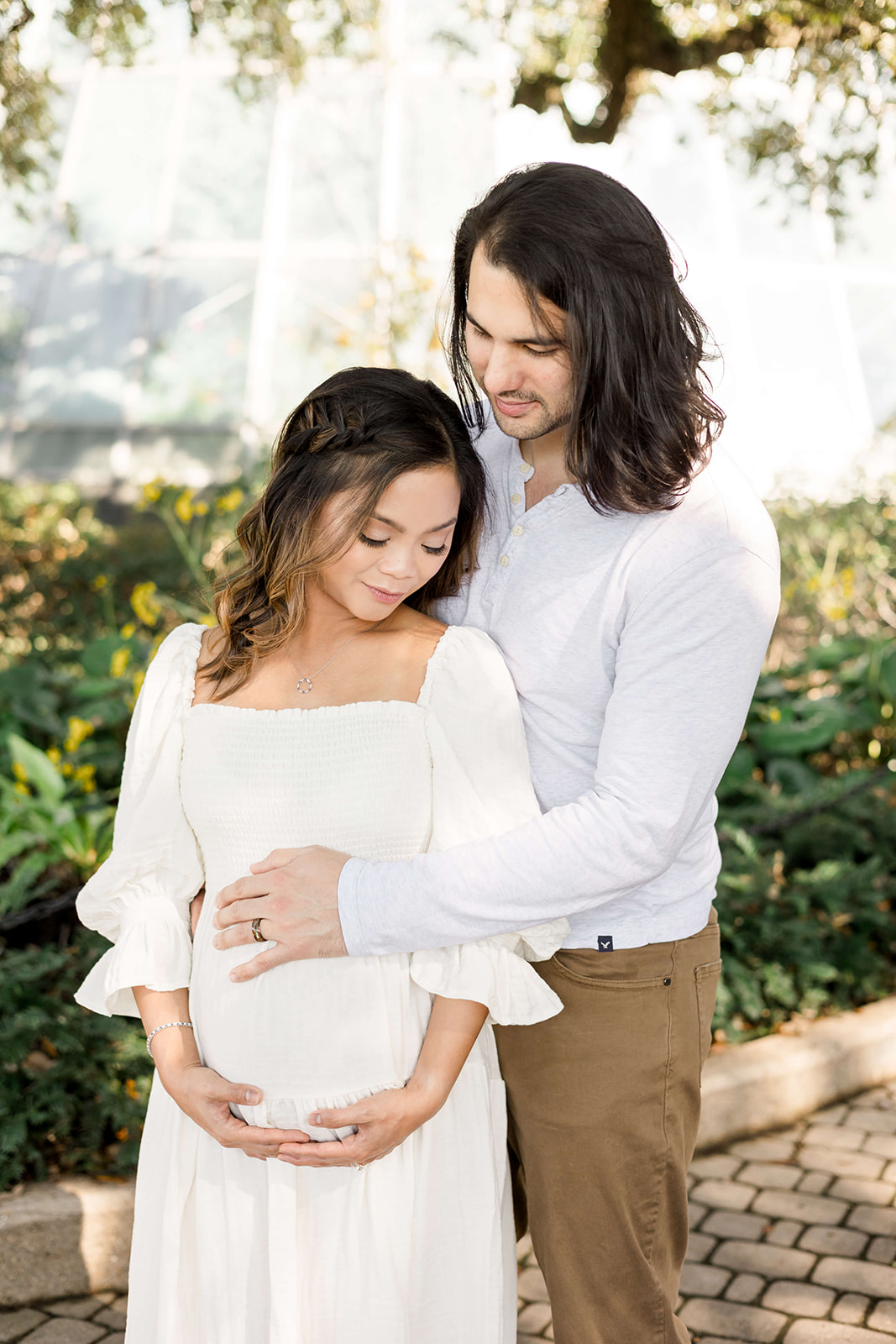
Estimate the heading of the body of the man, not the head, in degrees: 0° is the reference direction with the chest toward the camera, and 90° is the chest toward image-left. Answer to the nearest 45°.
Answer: approximately 45°

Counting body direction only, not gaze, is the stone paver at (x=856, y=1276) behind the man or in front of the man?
behind

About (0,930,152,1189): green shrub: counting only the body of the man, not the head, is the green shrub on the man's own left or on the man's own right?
on the man's own right

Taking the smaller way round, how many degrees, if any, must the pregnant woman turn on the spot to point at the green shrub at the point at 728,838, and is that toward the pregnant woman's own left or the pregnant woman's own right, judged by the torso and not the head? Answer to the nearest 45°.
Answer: approximately 135° to the pregnant woman's own left

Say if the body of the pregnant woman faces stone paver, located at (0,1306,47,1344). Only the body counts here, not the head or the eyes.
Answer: no

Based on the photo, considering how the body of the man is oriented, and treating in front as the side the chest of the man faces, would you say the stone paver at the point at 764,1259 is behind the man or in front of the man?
behind

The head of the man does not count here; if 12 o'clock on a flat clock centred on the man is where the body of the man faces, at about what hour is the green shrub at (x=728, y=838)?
The green shrub is roughly at 5 o'clock from the man.

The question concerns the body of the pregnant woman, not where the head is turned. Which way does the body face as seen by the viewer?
toward the camera

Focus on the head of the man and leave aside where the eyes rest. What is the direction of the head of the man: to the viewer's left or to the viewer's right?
to the viewer's left

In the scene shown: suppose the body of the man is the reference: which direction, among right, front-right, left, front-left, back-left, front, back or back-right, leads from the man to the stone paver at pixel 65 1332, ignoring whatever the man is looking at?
right

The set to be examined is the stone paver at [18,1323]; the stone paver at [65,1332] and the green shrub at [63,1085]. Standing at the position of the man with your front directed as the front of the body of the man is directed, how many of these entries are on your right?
3
